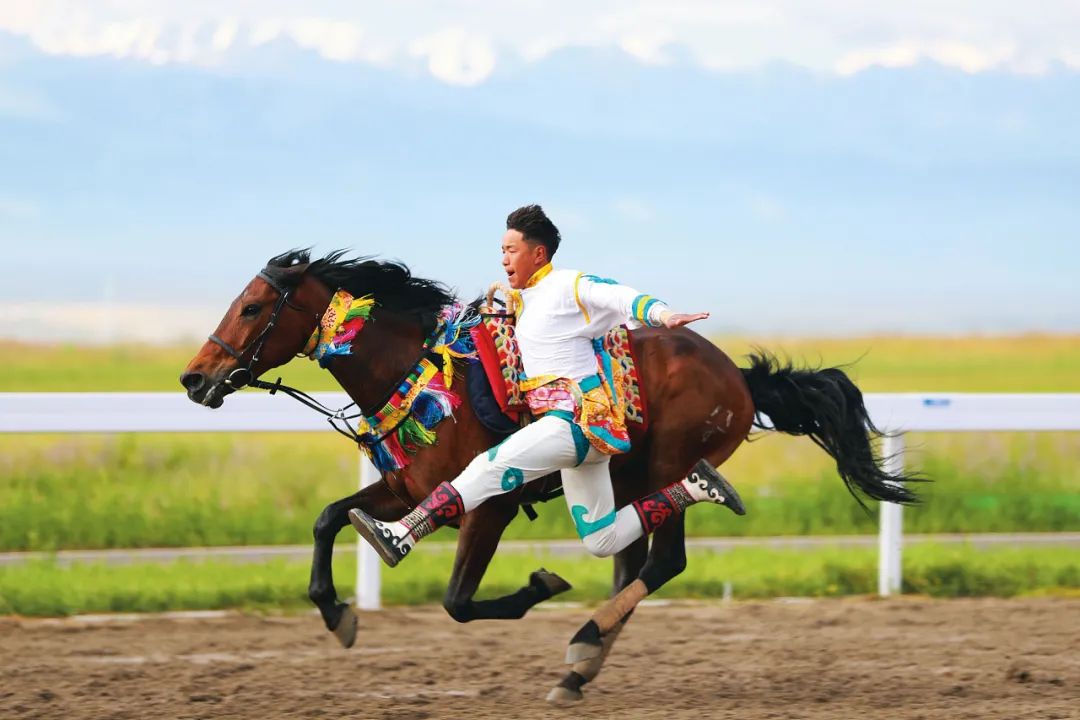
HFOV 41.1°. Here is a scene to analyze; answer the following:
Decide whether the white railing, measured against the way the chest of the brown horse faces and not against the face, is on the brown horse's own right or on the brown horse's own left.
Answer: on the brown horse's own right

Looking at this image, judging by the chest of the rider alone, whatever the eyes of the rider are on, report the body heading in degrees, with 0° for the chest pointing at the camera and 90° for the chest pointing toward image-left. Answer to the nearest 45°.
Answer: approximately 90°

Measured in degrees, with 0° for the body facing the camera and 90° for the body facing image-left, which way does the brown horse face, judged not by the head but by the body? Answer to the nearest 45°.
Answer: approximately 90°

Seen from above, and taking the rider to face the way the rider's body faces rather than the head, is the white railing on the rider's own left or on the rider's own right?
on the rider's own right

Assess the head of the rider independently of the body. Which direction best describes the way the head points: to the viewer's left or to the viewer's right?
to the viewer's left
